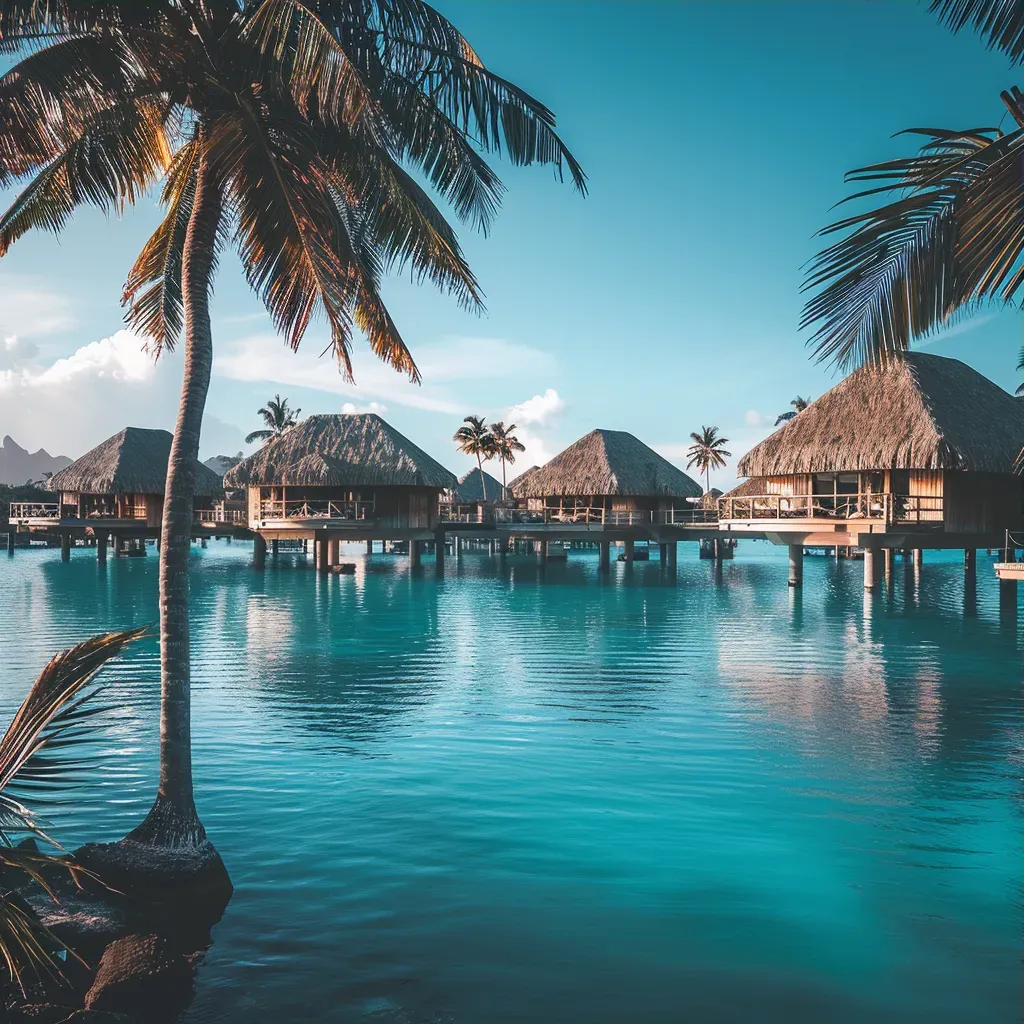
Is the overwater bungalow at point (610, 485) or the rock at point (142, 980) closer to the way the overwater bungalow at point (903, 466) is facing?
the rock

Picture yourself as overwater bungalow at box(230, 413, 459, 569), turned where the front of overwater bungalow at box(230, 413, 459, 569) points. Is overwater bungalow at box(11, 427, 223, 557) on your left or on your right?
on your right

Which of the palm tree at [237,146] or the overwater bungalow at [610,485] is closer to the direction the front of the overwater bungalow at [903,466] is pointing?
the palm tree

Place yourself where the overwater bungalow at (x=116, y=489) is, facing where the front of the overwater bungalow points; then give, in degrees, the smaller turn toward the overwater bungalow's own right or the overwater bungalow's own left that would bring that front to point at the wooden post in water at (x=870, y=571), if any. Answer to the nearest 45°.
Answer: approximately 90° to the overwater bungalow's own left

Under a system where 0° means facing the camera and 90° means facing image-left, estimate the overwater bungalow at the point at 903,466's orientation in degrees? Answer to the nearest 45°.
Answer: approximately 45°

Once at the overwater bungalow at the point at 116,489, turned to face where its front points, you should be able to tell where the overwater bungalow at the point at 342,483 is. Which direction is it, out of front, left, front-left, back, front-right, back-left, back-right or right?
left

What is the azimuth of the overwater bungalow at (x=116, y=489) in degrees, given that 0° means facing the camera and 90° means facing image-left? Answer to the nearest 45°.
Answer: approximately 45°

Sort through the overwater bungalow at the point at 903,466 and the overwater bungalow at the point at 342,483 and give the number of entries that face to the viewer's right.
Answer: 0

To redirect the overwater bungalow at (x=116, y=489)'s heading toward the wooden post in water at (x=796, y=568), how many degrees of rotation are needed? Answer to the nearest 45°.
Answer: approximately 90° to its left

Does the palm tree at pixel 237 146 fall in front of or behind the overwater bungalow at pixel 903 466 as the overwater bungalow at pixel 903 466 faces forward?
in front

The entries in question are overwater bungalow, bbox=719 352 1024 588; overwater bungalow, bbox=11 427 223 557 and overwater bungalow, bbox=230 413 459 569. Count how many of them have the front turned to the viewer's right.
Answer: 0

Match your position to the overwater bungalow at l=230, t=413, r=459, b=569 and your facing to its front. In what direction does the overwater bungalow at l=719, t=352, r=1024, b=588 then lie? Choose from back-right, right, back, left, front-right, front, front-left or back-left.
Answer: front-left

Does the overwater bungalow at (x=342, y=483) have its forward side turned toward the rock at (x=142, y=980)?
yes

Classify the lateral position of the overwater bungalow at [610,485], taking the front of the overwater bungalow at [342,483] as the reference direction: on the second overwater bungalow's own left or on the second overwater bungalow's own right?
on the second overwater bungalow's own left

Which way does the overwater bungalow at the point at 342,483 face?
toward the camera

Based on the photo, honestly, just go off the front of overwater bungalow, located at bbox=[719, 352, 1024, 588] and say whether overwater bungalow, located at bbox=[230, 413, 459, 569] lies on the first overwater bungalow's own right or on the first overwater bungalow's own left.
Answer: on the first overwater bungalow's own right

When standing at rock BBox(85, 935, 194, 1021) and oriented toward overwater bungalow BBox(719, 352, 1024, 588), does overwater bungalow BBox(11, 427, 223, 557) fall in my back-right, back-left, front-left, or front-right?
front-left
